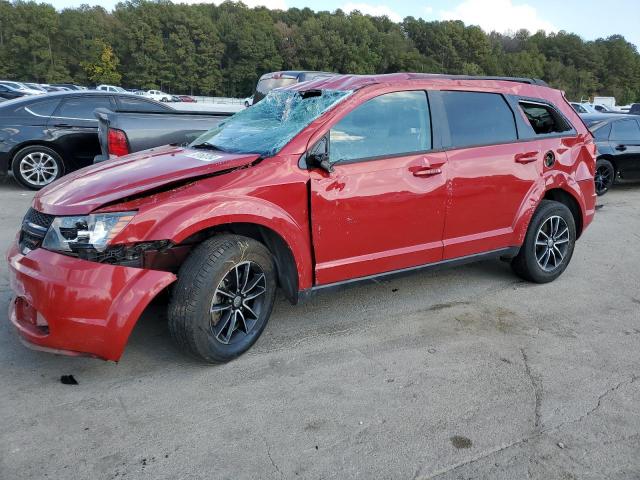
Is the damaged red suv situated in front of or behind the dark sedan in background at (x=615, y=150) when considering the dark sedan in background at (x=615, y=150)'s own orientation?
behind

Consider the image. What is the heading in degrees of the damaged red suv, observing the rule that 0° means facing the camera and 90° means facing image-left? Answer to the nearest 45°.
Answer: approximately 45°

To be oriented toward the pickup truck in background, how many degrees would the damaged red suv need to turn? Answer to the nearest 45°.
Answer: approximately 90° to its right

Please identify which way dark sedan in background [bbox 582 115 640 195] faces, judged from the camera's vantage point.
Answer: facing away from the viewer and to the right of the viewer

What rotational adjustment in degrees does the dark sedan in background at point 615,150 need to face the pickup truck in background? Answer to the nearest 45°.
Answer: approximately 180°
